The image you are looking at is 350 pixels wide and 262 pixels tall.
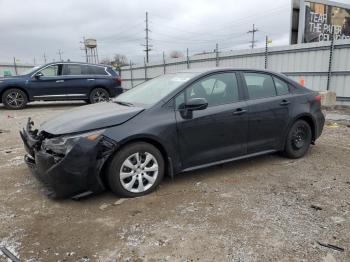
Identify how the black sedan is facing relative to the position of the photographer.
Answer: facing the viewer and to the left of the viewer

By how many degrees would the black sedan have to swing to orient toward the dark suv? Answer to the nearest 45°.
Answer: approximately 90° to its right

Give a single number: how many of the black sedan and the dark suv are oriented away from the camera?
0

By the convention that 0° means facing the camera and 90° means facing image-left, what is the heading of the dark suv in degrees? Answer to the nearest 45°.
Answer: approximately 90°

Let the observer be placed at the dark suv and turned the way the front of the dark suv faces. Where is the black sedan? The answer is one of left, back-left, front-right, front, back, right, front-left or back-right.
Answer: left
